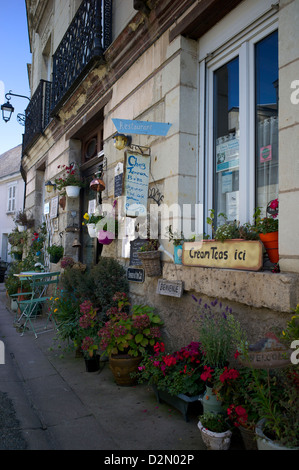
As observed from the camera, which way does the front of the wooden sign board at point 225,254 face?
facing the viewer and to the left of the viewer

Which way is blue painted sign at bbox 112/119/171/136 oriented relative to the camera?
toward the camera

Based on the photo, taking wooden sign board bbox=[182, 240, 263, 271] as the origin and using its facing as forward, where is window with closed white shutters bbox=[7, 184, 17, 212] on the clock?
The window with closed white shutters is roughly at 3 o'clock from the wooden sign board.

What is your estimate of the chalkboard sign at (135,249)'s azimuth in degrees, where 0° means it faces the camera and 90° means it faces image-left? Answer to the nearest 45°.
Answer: approximately 0°

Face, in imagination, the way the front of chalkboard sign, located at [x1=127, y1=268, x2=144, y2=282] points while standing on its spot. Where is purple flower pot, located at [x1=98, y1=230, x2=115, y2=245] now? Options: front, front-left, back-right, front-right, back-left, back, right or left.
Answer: back-right

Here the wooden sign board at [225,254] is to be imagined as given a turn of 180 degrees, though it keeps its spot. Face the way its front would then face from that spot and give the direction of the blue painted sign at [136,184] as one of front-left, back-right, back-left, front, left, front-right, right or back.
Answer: left

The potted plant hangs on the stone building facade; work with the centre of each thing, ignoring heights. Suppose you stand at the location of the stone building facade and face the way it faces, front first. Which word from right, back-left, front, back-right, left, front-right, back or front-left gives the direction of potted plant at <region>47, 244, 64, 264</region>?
right

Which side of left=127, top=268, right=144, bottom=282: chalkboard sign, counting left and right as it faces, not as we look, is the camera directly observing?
front
